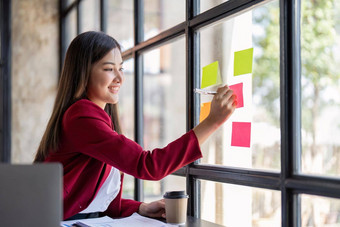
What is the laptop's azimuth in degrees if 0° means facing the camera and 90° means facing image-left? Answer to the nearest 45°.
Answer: approximately 180°

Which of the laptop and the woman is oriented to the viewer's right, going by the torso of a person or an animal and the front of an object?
the woman

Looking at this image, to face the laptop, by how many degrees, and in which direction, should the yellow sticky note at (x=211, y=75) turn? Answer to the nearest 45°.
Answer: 0° — it already faces it

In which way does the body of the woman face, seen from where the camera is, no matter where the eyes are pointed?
to the viewer's right

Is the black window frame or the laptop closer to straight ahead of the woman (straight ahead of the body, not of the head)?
the black window frame

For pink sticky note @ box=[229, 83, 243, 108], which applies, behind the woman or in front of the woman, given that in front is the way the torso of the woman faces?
in front

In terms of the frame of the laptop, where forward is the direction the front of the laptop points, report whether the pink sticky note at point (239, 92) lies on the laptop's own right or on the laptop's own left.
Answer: on the laptop's own right

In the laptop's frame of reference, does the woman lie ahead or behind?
ahead

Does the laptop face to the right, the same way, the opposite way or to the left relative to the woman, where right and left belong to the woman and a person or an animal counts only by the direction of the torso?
to the left

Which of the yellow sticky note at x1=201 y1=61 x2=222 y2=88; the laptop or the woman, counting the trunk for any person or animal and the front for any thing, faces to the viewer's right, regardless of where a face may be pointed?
the woman

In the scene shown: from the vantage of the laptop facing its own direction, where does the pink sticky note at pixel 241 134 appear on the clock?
The pink sticky note is roughly at 2 o'clock from the laptop.
